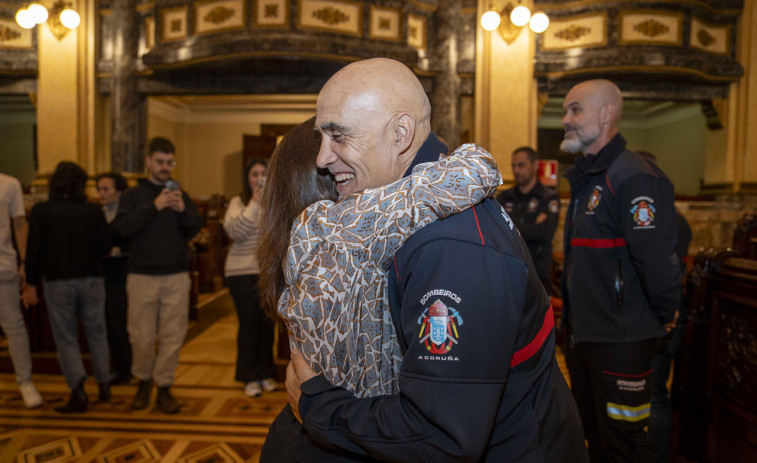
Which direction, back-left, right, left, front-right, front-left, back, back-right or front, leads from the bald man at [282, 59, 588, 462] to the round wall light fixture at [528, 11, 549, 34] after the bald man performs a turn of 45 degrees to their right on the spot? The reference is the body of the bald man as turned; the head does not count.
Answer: front-right

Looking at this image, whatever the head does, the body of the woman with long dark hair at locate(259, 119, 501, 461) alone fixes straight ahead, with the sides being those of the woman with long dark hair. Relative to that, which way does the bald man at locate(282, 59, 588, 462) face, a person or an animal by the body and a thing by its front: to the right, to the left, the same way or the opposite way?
the opposite way

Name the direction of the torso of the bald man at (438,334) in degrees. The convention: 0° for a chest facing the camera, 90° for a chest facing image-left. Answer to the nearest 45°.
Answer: approximately 90°

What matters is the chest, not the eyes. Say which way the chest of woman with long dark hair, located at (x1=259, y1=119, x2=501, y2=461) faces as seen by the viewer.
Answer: to the viewer's right

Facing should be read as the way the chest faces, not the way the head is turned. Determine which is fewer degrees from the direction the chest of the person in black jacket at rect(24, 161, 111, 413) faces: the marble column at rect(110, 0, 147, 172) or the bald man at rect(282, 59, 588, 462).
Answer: the marble column

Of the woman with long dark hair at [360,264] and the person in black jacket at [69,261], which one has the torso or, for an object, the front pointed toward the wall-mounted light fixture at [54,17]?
the person in black jacket

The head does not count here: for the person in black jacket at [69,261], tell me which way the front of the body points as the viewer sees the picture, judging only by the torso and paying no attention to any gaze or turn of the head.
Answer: away from the camera

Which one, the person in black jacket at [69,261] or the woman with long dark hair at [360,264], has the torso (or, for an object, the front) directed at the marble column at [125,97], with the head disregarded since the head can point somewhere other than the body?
the person in black jacket

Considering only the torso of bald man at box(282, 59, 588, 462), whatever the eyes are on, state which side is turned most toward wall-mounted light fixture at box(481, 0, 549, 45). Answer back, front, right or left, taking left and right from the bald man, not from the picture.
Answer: right
